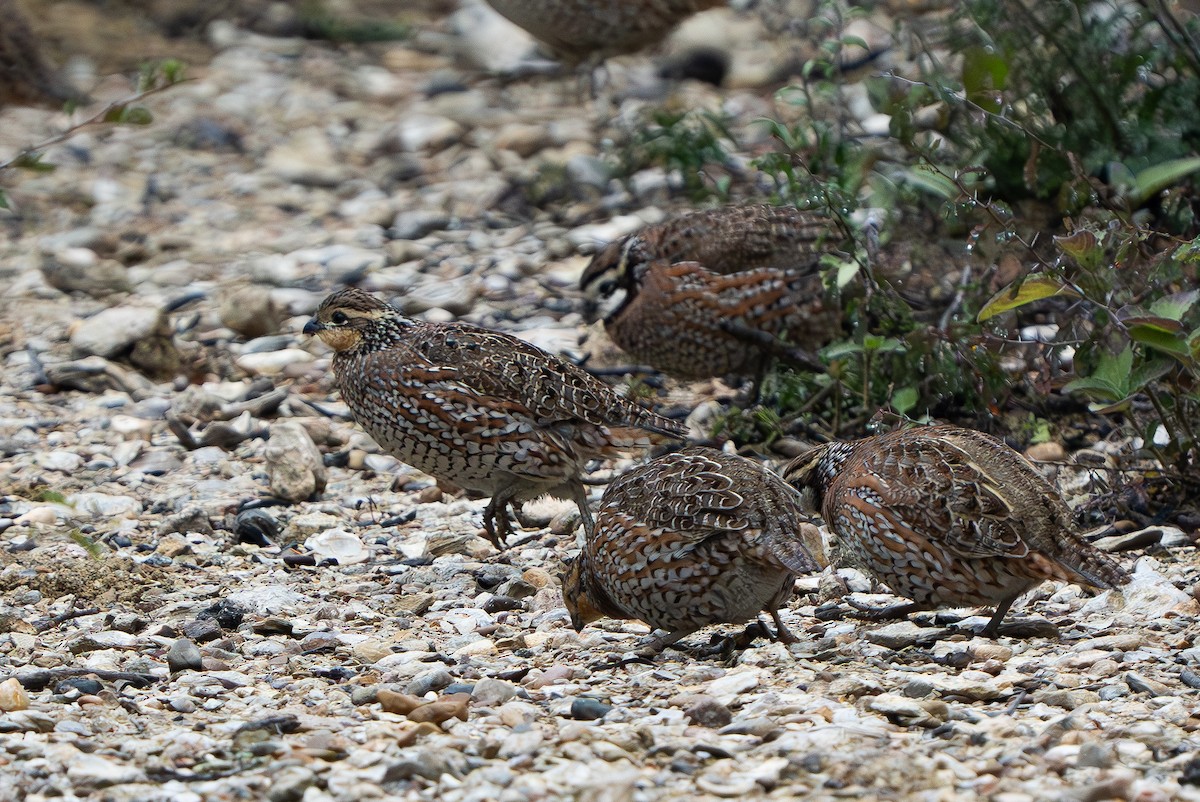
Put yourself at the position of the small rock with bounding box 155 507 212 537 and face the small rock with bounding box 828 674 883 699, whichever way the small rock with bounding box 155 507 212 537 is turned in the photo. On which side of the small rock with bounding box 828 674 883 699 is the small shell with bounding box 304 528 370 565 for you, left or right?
left

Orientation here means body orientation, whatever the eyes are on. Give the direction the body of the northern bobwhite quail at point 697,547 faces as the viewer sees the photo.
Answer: to the viewer's left

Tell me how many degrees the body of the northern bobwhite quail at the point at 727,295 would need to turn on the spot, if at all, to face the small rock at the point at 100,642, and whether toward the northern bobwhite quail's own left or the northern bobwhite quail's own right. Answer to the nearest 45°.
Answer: approximately 45° to the northern bobwhite quail's own left

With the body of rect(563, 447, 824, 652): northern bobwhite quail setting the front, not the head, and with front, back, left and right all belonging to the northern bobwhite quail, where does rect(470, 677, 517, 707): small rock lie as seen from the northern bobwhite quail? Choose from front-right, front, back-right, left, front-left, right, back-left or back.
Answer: front-left

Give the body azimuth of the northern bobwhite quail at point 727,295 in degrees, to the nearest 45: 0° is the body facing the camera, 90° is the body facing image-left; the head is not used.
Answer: approximately 90°

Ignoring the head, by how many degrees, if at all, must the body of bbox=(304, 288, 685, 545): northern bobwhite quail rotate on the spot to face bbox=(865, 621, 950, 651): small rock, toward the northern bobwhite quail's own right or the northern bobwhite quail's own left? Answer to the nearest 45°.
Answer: approximately 135° to the northern bobwhite quail's own left

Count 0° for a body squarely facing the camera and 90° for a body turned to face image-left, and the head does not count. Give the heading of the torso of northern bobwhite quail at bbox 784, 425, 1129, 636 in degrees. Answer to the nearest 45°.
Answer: approximately 90°

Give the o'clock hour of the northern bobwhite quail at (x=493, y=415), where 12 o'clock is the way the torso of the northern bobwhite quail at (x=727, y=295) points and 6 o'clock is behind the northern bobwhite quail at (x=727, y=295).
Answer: the northern bobwhite quail at (x=493, y=415) is roughly at 10 o'clock from the northern bobwhite quail at (x=727, y=295).

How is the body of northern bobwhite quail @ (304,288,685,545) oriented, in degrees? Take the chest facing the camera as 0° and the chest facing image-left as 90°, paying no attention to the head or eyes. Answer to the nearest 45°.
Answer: approximately 90°

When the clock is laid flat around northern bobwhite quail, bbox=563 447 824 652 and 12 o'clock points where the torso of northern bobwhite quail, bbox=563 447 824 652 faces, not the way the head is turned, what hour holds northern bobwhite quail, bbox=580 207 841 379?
northern bobwhite quail, bbox=580 207 841 379 is roughly at 3 o'clock from northern bobwhite quail, bbox=563 447 824 652.

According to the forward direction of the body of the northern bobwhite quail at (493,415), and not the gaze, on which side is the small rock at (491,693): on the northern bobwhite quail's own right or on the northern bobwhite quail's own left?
on the northern bobwhite quail's own left

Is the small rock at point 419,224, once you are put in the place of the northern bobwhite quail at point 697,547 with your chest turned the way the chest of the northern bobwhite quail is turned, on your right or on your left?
on your right
